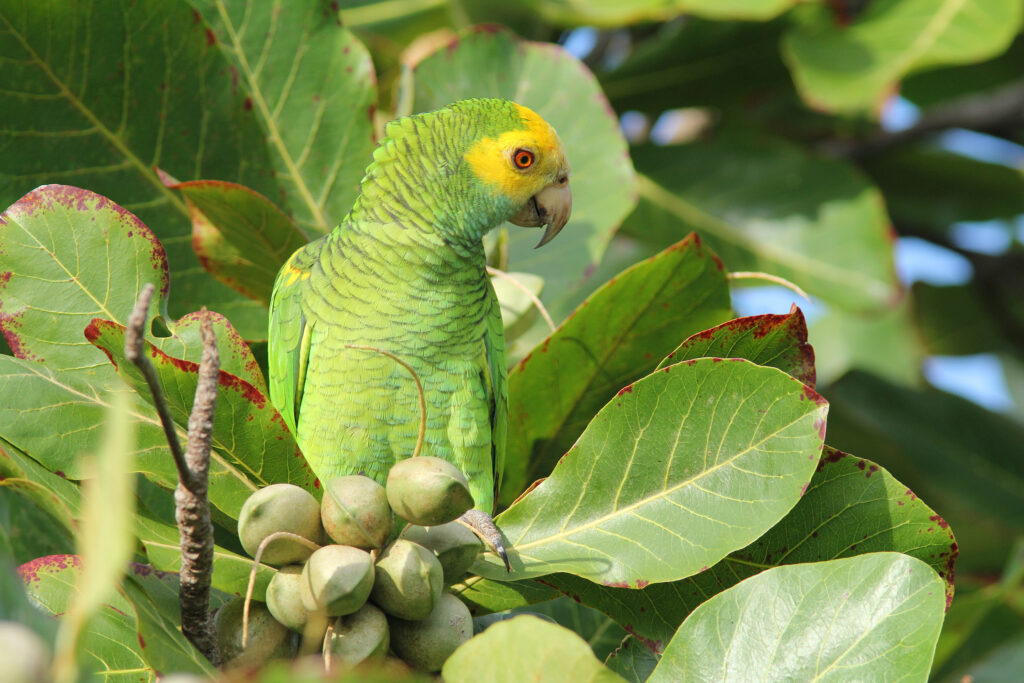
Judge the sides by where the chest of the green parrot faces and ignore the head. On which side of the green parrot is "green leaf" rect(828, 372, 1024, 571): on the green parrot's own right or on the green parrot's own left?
on the green parrot's own left

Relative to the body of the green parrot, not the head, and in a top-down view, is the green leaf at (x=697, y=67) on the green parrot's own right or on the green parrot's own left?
on the green parrot's own left

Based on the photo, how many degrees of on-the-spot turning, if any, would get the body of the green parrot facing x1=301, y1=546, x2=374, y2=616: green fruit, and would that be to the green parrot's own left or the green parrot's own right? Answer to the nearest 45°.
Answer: approximately 45° to the green parrot's own right

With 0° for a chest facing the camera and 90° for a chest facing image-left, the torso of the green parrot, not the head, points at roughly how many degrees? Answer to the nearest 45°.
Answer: approximately 315°
